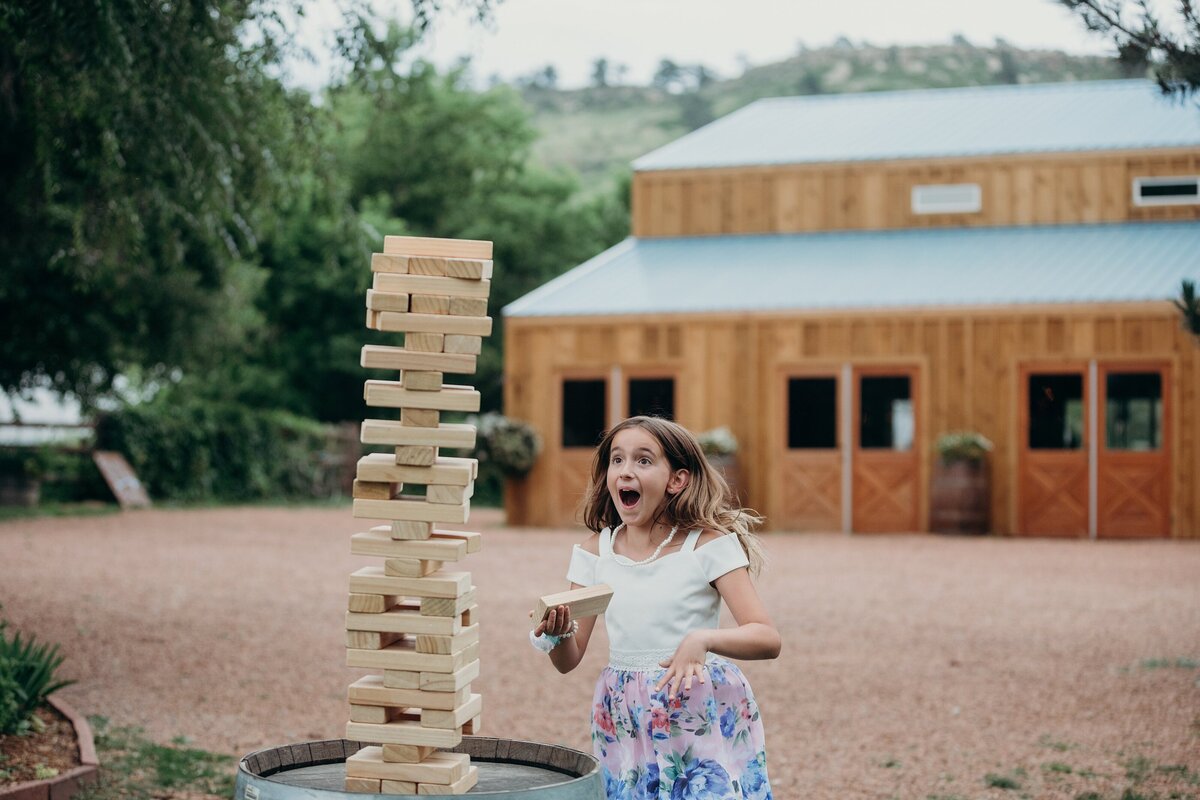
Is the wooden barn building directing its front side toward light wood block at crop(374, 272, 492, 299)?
yes

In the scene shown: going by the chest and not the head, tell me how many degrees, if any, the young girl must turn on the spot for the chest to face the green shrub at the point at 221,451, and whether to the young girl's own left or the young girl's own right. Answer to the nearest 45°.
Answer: approximately 135° to the young girl's own right

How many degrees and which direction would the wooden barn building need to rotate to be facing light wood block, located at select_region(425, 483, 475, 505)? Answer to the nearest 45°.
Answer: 0° — it already faces it

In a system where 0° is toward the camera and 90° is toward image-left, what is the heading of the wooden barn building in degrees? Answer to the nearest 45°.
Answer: approximately 0°

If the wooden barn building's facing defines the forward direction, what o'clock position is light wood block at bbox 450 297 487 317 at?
The light wood block is roughly at 12 o'clock from the wooden barn building.

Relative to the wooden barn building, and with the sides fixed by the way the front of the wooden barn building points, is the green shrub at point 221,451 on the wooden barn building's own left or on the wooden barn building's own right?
on the wooden barn building's own right
